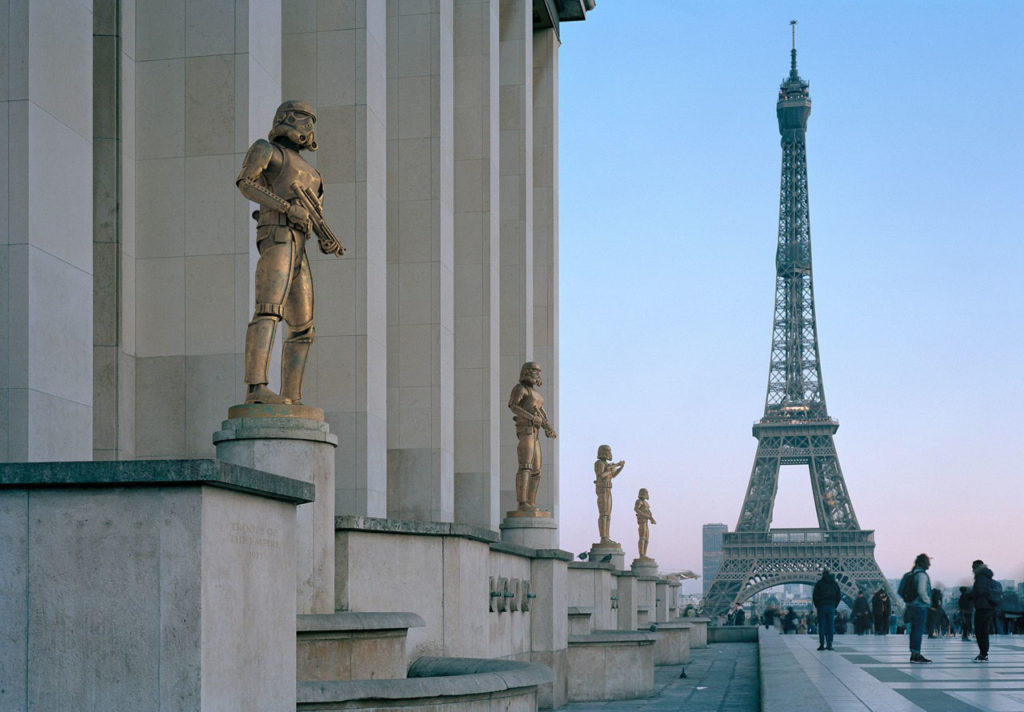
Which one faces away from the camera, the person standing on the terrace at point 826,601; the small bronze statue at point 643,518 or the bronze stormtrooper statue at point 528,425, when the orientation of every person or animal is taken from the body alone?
the person standing on the terrace

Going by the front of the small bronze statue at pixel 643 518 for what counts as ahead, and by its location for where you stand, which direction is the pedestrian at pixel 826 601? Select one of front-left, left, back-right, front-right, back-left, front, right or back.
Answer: front-right

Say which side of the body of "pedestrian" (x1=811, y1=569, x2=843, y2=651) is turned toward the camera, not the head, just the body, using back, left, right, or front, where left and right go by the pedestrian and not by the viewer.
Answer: back

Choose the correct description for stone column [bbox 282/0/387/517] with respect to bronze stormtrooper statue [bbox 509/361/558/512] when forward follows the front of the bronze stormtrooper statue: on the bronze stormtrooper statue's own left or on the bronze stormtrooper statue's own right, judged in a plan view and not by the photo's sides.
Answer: on the bronze stormtrooper statue's own right

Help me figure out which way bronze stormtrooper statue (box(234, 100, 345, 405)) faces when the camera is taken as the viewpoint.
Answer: facing the viewer and to the right of the viewer

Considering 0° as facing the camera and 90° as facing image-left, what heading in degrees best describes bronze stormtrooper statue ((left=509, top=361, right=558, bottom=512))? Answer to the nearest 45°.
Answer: approximately 315°

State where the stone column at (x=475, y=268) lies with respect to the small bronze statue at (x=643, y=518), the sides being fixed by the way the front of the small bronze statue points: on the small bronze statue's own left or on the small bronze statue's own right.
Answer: on the small bronze statue's own right

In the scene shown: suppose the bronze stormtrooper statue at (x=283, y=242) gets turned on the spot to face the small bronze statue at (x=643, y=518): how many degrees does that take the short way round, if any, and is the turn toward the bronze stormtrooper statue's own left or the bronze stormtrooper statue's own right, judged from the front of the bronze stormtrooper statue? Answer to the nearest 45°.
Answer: approximately 135° to the bronze stormtrooper statue's own left

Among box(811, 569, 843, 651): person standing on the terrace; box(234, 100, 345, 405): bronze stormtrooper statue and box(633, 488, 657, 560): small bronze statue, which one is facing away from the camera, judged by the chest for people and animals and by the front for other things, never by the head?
the person standing on the terrace

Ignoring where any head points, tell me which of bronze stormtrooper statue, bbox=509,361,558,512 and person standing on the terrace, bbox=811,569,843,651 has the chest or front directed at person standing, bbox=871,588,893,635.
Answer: person standing on the terrace, bbox=811,569,843,651

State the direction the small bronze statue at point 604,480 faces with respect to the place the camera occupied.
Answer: facing to the right of the viewer

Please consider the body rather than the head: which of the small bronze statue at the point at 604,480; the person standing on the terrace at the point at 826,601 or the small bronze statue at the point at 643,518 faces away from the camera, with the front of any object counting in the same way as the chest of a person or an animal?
the person standing on the terrace
